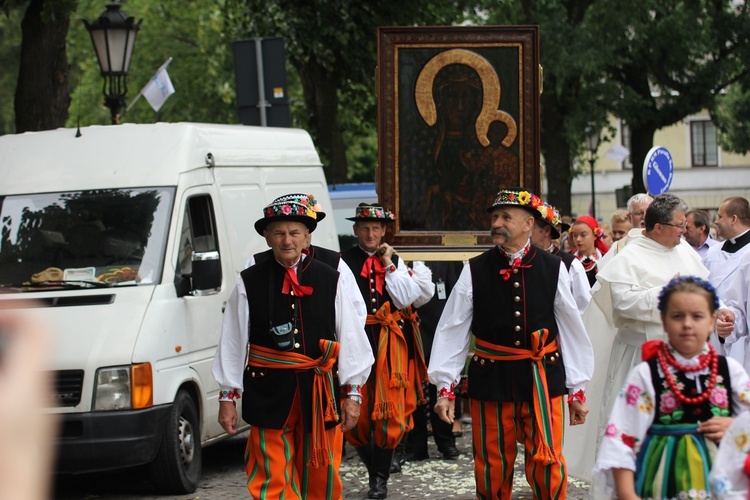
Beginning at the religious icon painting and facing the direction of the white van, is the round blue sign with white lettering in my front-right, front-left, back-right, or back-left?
back-right

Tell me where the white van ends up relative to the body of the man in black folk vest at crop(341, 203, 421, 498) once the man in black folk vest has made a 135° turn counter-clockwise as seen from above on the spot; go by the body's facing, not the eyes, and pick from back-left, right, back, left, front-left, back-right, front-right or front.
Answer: back-left

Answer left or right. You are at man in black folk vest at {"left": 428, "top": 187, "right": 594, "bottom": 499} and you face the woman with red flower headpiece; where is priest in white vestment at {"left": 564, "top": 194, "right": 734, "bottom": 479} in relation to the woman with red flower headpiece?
right

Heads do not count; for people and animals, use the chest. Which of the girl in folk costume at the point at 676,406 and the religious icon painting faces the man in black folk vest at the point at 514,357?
the religious icon painting

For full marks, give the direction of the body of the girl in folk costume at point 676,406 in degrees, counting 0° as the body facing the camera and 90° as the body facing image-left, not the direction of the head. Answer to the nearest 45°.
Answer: approximately 0°

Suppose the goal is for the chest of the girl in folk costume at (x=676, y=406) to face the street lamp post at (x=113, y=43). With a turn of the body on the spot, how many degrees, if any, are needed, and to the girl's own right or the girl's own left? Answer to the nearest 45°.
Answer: approximately 135° to the girl's own right
